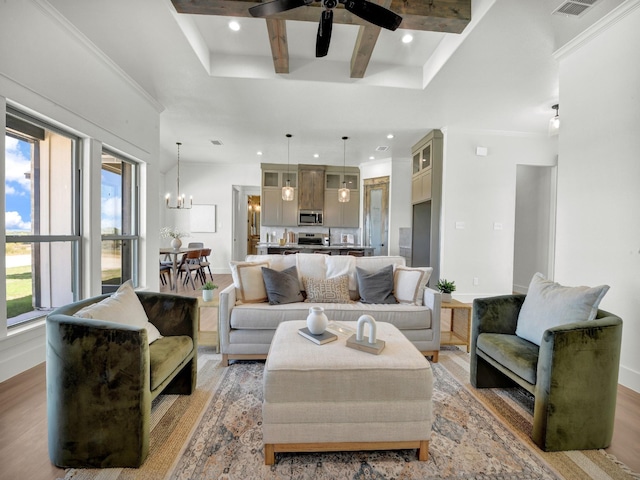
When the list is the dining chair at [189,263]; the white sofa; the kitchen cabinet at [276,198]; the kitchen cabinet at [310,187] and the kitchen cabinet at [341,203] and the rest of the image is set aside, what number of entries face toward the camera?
4

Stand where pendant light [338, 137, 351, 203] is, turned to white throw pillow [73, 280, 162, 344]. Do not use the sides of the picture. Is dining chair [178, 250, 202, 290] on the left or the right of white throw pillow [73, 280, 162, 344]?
right

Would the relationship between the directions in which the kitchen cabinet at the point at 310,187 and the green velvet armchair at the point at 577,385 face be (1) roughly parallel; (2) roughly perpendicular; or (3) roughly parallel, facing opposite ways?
roughly perpendicular

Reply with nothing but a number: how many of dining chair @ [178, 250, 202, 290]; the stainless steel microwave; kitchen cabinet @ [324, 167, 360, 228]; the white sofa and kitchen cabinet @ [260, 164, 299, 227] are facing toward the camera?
4

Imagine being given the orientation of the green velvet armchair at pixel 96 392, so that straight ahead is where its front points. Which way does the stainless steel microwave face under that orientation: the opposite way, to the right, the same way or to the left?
to the right

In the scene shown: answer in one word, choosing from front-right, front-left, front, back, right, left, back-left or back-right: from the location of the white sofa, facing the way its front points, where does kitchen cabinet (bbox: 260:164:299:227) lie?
back

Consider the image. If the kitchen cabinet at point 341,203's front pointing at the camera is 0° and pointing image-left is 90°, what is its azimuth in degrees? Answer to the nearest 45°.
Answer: approximately 0°

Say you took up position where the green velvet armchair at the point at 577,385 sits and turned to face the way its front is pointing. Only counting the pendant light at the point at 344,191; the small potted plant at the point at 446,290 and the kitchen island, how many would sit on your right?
3

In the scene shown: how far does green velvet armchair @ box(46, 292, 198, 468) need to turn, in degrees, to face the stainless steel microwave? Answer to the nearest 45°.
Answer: approximately 90° to its left
